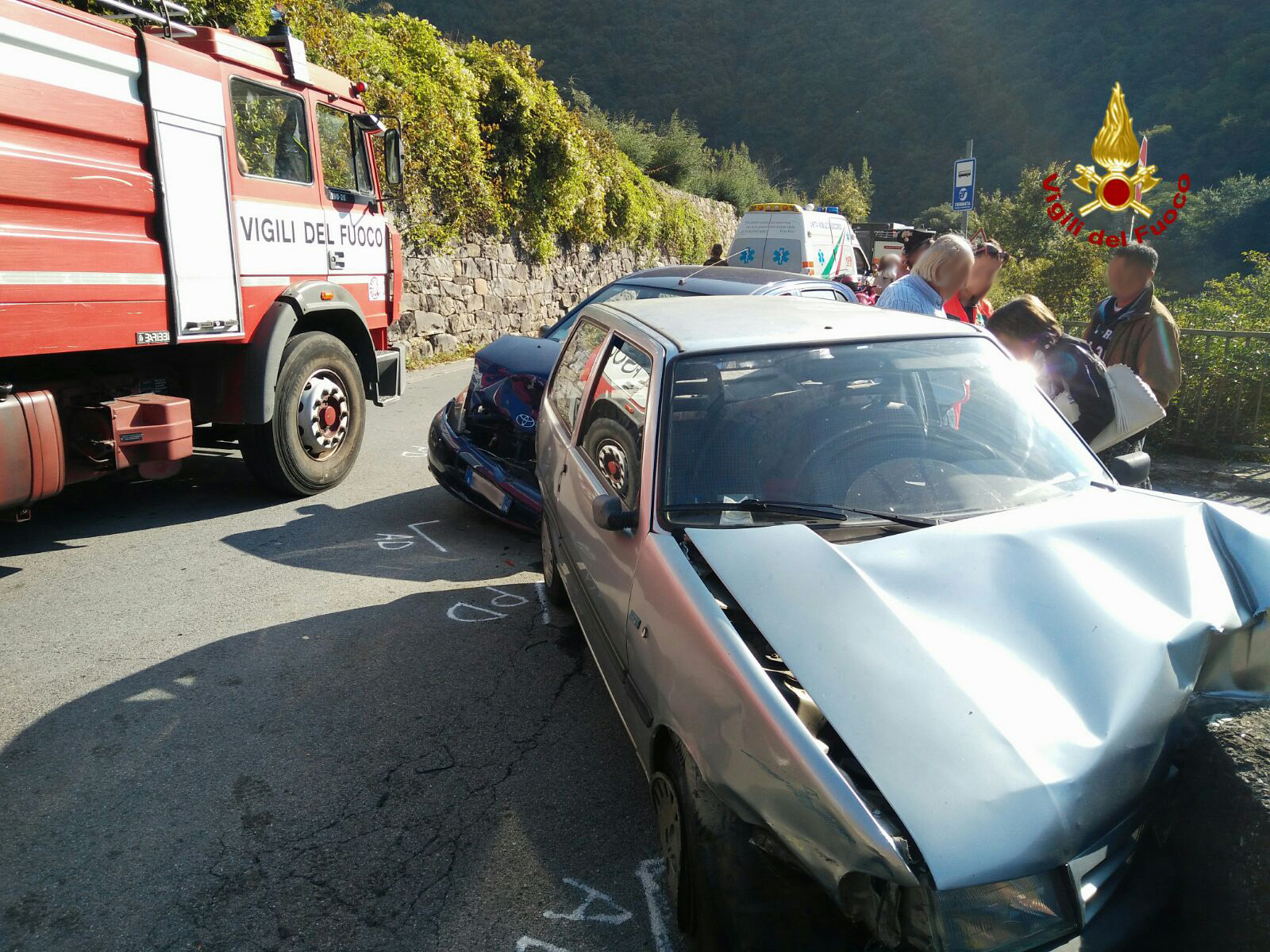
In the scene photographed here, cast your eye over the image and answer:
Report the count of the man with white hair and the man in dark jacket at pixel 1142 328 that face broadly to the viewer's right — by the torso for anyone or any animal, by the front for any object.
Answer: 1

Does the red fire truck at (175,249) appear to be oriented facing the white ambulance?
yes

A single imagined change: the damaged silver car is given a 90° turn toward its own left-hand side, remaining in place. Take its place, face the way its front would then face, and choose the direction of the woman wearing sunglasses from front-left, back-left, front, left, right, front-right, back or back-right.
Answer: front-left

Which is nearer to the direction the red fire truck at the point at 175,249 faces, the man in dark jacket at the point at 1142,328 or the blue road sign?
the blue road sign

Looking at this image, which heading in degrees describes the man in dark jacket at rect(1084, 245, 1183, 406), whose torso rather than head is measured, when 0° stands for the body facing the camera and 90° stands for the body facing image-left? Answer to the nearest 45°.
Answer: approximately 45°

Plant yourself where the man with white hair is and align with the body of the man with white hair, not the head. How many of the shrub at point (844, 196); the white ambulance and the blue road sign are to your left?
3

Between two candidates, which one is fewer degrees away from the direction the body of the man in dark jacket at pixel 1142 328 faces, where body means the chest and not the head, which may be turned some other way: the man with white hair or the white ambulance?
the man with white hair
